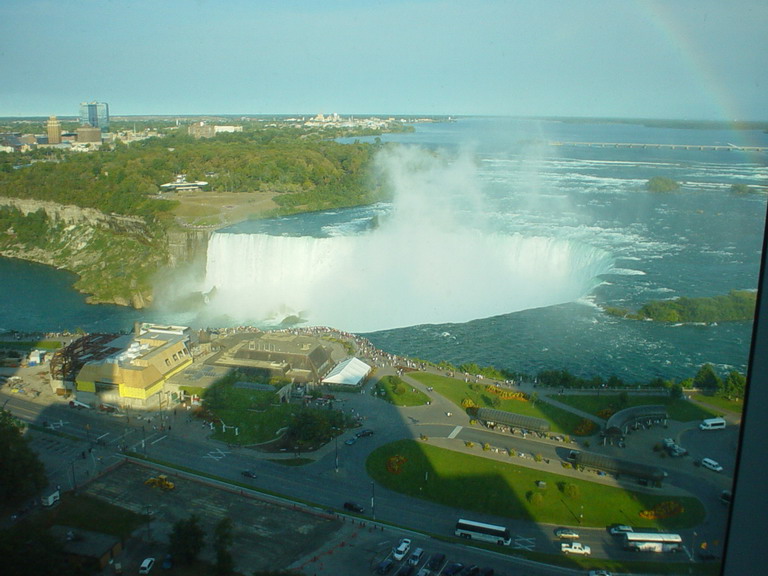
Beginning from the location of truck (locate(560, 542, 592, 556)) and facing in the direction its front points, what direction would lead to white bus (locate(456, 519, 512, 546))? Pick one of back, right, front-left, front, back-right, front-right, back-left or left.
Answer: back

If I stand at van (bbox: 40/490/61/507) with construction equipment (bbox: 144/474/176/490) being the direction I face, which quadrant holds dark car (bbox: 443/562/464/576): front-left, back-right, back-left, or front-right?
front-right

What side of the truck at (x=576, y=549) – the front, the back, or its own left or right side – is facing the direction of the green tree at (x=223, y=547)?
back

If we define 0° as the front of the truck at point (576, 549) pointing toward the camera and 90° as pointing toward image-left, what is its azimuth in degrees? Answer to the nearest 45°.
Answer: approximately 270°

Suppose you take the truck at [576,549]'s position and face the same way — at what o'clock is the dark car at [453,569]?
The dark car is roughly at 5 o'clock from the truck.

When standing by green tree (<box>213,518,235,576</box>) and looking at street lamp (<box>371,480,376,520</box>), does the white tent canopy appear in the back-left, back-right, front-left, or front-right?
front-left

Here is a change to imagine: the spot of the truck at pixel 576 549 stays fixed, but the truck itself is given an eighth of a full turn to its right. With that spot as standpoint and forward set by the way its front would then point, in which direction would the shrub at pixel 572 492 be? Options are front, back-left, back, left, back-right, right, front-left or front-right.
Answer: back-left

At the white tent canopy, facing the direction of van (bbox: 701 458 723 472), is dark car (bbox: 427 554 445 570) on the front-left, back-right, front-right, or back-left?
front-right
